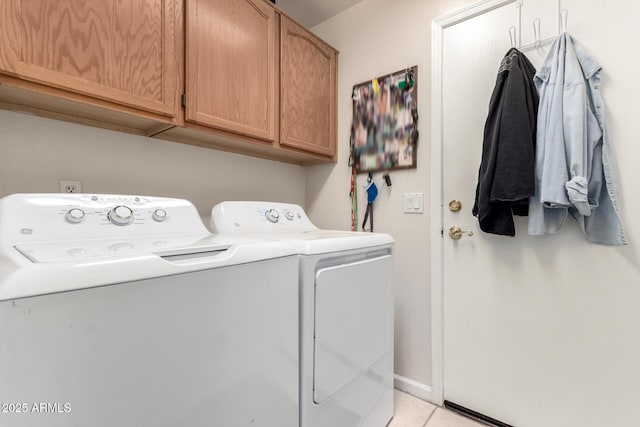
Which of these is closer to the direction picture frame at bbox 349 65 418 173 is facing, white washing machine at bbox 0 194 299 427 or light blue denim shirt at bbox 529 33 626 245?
the white washing machine

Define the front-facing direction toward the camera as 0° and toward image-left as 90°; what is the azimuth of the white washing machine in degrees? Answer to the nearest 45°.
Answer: approximately 315°

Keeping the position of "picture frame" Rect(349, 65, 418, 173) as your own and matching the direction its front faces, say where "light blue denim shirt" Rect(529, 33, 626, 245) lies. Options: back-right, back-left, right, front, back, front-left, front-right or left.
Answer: left

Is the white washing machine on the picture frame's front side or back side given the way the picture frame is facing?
on the front side

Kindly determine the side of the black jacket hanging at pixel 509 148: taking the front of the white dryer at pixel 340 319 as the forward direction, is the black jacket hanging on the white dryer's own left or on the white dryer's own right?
on the white dryer's own left

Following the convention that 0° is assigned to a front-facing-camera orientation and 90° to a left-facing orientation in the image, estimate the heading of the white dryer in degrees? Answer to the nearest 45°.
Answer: approximately 315°

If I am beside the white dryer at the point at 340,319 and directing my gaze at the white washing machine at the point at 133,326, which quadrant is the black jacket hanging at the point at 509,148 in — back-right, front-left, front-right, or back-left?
back-left

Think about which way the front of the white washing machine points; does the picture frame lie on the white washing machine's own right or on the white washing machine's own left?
on the white washing machine's own left

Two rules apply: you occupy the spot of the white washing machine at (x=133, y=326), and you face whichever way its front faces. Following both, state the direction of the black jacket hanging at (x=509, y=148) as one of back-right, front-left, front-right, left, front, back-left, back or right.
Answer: front-left
